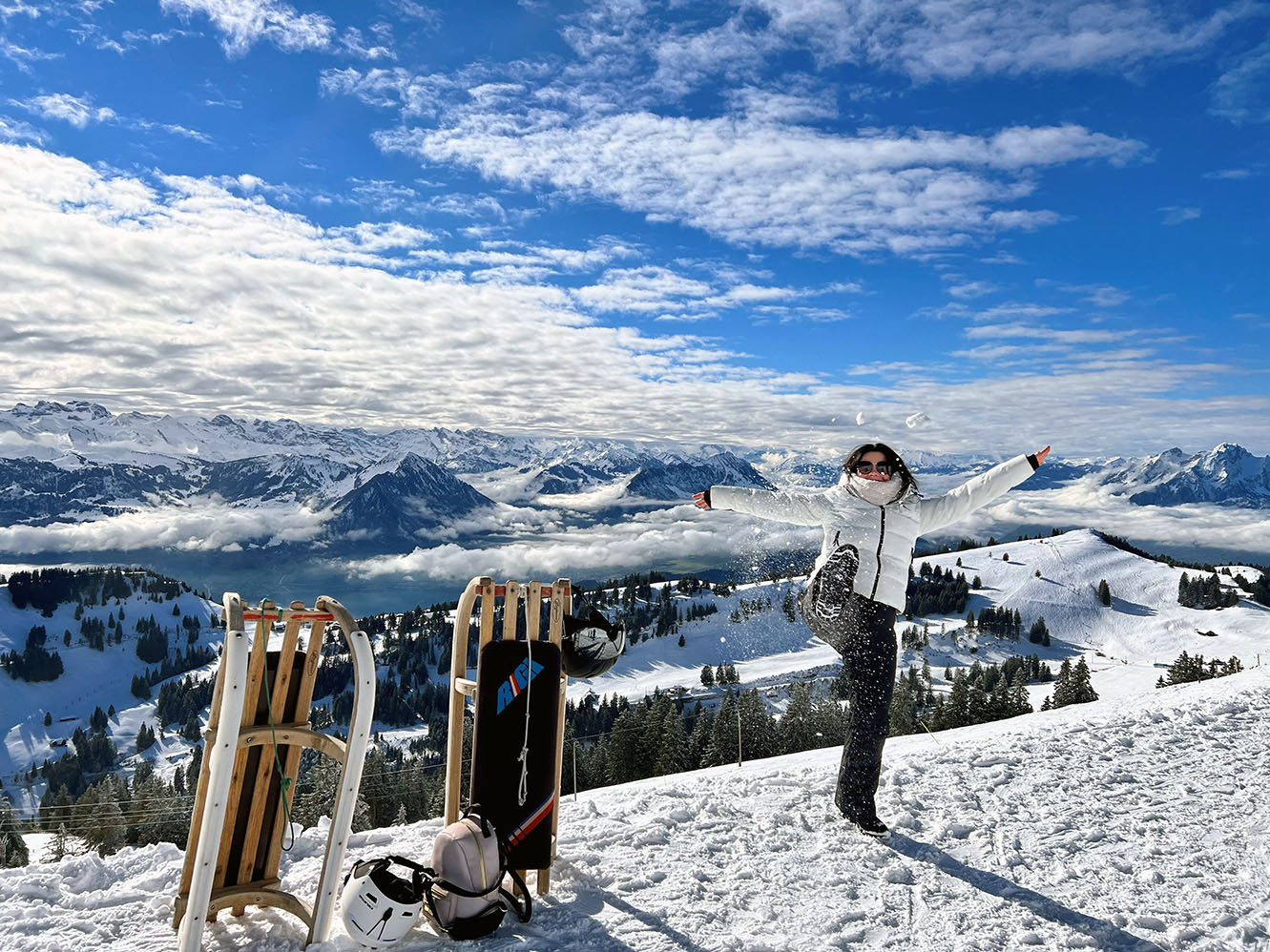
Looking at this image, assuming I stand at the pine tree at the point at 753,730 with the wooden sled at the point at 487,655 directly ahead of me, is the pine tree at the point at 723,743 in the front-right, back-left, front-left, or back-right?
front-right

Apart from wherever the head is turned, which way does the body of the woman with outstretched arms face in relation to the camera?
toward the camera

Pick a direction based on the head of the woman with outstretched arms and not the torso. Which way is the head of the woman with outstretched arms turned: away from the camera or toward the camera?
toward the camera

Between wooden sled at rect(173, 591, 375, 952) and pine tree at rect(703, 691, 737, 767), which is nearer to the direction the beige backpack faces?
the wooden sled

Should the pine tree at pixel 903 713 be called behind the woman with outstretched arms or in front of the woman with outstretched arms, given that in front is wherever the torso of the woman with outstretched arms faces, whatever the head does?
behind

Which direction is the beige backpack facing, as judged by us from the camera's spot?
facing the viewer and to the left of the viewer

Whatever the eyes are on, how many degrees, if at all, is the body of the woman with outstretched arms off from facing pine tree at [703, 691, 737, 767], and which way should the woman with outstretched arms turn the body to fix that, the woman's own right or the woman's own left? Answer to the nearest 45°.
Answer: approximately 180°

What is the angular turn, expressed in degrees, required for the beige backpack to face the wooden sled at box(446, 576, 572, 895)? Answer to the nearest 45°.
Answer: approximately 135° to its right

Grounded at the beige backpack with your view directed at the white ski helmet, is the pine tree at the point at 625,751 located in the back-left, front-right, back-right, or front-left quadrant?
back-right

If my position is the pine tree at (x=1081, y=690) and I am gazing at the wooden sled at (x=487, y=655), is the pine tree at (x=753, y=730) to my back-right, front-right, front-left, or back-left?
front-right

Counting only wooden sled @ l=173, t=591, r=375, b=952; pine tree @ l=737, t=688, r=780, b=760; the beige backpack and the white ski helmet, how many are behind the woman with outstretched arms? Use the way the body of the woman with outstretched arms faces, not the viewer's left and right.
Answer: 1

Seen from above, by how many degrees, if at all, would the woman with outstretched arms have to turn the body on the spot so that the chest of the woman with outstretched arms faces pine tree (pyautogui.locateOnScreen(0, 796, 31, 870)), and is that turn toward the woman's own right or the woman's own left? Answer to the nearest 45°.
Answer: approximately 135° to the woman's own right

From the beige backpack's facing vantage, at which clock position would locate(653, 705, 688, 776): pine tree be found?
The pine tree is roughly at 5 o'clock from the beige backpack.

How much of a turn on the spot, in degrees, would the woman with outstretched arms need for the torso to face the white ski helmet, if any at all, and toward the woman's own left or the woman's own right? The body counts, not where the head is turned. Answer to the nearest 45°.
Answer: approximately 45° to the woman's own right
